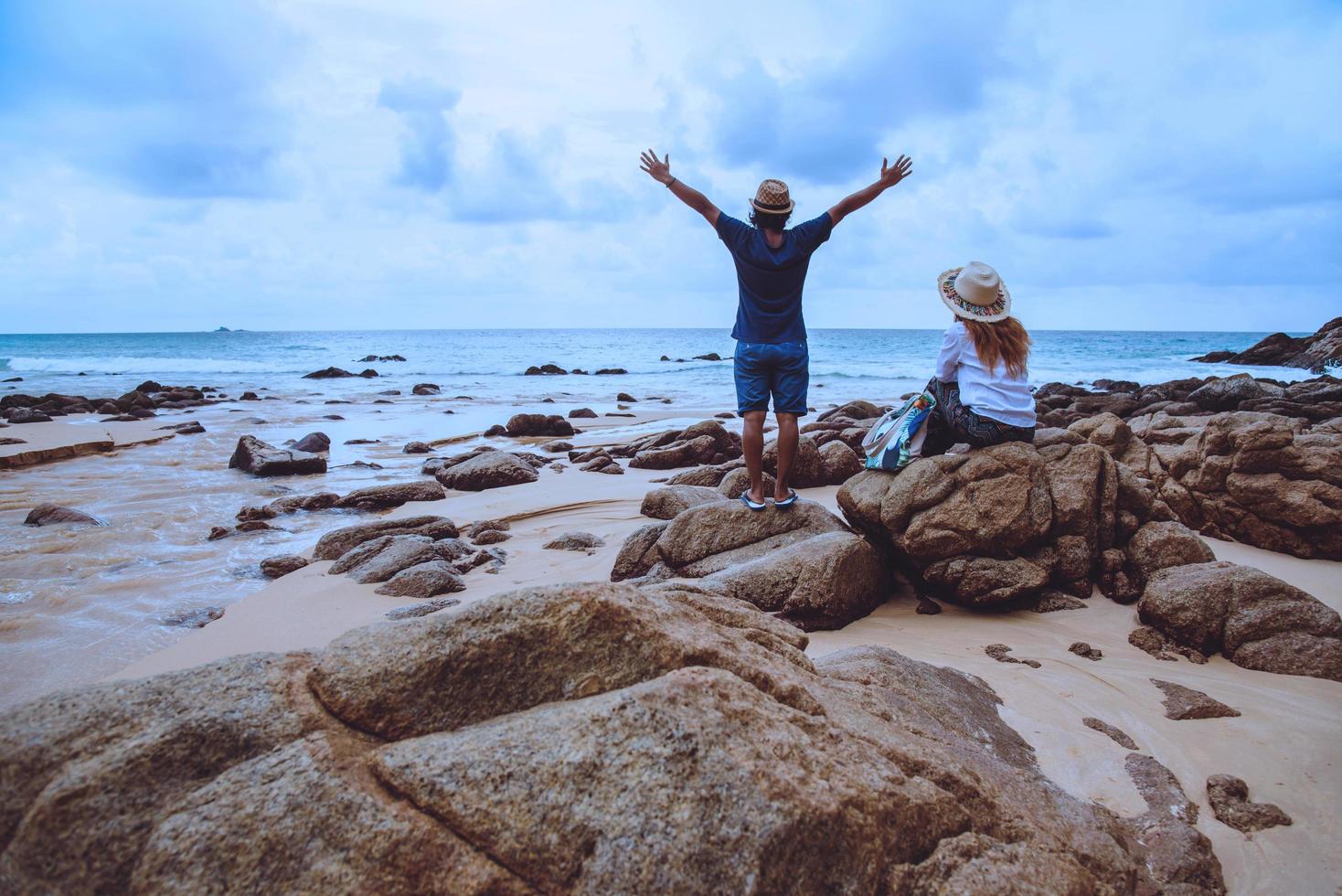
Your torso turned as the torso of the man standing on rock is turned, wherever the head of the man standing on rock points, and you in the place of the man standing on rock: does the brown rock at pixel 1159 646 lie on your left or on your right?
on your right

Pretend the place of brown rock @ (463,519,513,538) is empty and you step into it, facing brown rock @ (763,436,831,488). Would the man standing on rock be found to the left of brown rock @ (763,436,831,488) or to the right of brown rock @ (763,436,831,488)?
right

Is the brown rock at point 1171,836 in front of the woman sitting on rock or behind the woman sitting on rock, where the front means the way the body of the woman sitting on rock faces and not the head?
behind

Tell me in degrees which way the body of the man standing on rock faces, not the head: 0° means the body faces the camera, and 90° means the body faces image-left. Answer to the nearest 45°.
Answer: approximately 180°

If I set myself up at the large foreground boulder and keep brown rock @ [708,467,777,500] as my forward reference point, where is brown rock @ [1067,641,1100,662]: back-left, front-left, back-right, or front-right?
front-right

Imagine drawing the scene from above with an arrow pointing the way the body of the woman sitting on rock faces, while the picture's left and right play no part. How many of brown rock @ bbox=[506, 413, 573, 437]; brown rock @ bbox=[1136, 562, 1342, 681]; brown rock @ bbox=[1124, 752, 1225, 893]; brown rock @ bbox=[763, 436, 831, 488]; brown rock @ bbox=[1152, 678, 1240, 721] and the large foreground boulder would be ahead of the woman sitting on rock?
2

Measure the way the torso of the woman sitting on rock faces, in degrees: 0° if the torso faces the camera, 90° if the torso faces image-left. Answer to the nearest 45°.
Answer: approximately 135°

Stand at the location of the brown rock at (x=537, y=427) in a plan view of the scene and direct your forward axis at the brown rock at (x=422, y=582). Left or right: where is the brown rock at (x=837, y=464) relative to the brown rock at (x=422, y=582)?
left

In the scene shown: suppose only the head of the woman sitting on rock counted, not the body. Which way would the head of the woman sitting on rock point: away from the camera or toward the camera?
away from the camera

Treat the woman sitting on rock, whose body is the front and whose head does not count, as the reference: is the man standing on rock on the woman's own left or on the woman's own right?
on the woman's own left

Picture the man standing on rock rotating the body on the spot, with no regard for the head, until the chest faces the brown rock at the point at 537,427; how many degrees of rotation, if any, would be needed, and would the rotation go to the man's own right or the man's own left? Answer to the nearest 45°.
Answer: approximately 45° to the man's own left

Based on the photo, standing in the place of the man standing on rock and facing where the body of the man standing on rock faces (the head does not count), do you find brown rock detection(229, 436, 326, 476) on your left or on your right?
on your left

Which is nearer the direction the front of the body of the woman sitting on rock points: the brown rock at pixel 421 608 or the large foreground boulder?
the brown rock

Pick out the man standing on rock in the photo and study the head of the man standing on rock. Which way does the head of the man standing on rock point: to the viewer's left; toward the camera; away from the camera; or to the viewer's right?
away from the camera

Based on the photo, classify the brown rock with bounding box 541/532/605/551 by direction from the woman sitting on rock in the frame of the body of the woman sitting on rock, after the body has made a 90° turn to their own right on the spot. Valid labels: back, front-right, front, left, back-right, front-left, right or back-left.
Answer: back-left

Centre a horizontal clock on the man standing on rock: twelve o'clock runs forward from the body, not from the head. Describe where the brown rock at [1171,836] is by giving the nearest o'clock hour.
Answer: The brown rock is roughly at 5 o'clock from the man standing on rock.

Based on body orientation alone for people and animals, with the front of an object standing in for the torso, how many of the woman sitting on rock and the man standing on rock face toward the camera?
0

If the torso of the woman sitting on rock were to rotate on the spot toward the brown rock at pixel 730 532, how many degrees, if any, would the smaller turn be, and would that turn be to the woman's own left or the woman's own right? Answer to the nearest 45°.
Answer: approximately 45° to the woman's own left

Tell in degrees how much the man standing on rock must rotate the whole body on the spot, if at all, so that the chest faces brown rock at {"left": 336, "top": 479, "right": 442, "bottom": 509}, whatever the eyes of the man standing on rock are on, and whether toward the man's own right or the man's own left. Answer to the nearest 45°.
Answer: approximately 45° to the man's own left
